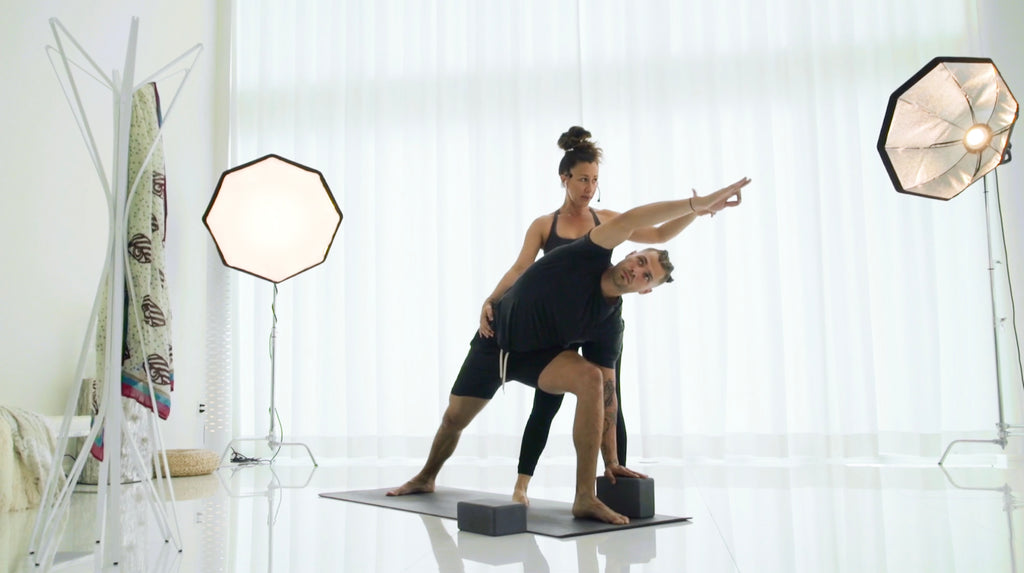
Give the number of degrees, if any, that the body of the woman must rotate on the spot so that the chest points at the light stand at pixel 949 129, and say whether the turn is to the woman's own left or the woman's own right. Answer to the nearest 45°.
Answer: approximately 135° to the woman's own left

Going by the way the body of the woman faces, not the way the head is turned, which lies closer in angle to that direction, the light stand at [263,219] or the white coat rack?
the white coat rack

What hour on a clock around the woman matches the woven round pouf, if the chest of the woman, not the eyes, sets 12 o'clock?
The woven round pouf is roughly at 4 o'clock from the woman.

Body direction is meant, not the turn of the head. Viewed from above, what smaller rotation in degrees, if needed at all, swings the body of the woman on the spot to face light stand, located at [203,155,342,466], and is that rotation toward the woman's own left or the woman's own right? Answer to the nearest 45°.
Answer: approximately 135° to the woman's own right

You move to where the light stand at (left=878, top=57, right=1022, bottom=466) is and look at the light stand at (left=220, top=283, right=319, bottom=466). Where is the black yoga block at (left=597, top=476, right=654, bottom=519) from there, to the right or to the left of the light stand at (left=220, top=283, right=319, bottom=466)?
left

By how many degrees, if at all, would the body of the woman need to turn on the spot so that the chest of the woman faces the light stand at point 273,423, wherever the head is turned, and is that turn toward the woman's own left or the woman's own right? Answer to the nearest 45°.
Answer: approximately 135° to the woman's own right

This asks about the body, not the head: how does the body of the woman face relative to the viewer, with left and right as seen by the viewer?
facing the viewer

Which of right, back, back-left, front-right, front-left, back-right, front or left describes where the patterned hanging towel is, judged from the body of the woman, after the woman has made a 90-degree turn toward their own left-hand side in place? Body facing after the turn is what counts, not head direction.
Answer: back-right
